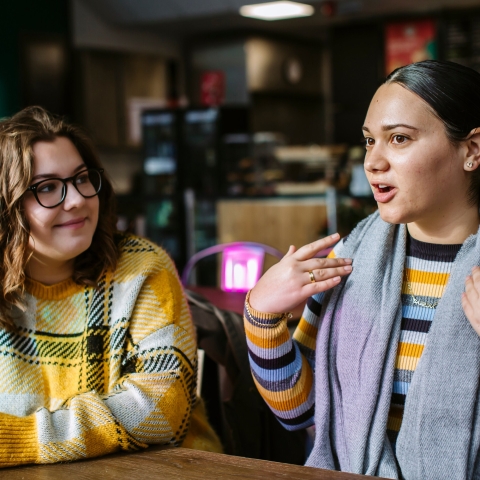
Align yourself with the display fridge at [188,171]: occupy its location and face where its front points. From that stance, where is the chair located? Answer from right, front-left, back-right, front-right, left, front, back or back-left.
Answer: front

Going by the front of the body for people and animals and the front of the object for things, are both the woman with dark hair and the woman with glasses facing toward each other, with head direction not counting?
no

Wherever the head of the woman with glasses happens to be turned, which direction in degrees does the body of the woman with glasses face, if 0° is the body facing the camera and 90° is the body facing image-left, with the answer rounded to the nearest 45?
approximately 0°

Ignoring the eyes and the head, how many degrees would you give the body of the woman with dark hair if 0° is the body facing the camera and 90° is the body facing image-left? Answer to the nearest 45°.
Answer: approximately 45°

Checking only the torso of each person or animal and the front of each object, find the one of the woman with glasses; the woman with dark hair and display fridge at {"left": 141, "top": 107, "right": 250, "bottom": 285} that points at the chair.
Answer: the display fridge

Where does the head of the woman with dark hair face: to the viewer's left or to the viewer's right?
to the viewer's left

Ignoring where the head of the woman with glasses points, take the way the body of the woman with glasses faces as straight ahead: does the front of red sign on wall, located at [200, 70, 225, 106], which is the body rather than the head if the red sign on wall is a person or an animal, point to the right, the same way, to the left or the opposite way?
the same way

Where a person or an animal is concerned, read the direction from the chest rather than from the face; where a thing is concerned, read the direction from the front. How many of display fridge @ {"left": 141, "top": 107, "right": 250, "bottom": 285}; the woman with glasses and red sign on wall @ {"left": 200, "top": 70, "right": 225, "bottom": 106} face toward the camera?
3

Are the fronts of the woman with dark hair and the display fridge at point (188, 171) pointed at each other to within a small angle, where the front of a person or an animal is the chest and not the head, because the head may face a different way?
no

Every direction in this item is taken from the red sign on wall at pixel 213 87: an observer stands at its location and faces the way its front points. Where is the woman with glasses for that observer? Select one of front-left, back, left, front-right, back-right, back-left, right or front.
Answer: front

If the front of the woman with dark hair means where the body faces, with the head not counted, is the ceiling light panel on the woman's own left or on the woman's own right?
on the woman's own right

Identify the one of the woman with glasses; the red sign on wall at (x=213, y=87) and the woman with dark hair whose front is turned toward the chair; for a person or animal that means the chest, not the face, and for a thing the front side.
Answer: the red sign on wall

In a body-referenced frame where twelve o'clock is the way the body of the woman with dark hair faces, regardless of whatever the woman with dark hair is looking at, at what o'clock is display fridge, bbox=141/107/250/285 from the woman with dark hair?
The display fridge is roughly at 4 o'clock from the woman with dark hair.

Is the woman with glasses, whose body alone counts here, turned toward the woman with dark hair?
no

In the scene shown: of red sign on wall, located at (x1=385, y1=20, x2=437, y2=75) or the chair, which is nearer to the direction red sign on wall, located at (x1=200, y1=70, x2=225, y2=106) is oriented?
the chair
